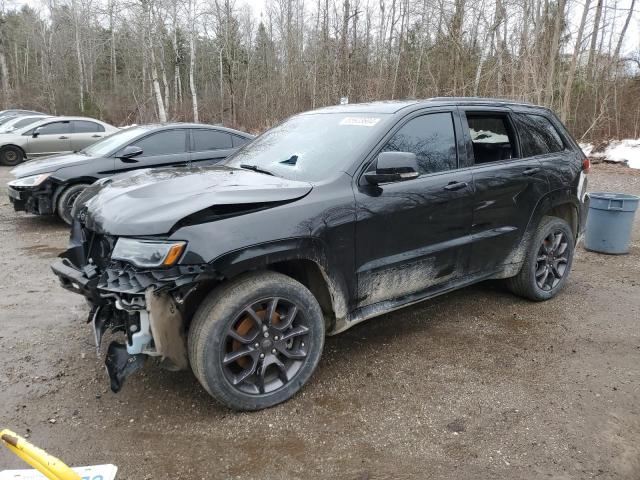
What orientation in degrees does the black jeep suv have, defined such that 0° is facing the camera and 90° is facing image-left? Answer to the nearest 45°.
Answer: approximately 45°

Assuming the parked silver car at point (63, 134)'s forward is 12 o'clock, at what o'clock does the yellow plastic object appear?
The yellow plastic object is roughly at 9 o'clock from the parked silver car.

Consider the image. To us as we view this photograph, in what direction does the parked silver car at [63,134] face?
facing to the left of the viewer

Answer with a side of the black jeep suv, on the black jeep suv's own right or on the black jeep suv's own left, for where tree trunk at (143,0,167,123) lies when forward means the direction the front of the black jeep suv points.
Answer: on the black jeep suv's own right

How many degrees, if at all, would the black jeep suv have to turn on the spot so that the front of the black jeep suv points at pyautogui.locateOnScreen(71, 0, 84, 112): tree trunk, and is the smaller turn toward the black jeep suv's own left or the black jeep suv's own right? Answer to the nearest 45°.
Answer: approximately 90° to the black jeep suv's own right

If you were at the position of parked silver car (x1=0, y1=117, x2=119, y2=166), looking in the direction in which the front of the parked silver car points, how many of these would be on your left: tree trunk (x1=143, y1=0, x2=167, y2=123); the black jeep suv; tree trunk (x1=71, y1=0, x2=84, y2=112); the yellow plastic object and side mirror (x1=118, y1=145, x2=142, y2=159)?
3

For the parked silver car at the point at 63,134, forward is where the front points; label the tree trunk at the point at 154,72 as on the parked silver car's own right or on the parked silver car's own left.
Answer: on the parked silver car's own right
